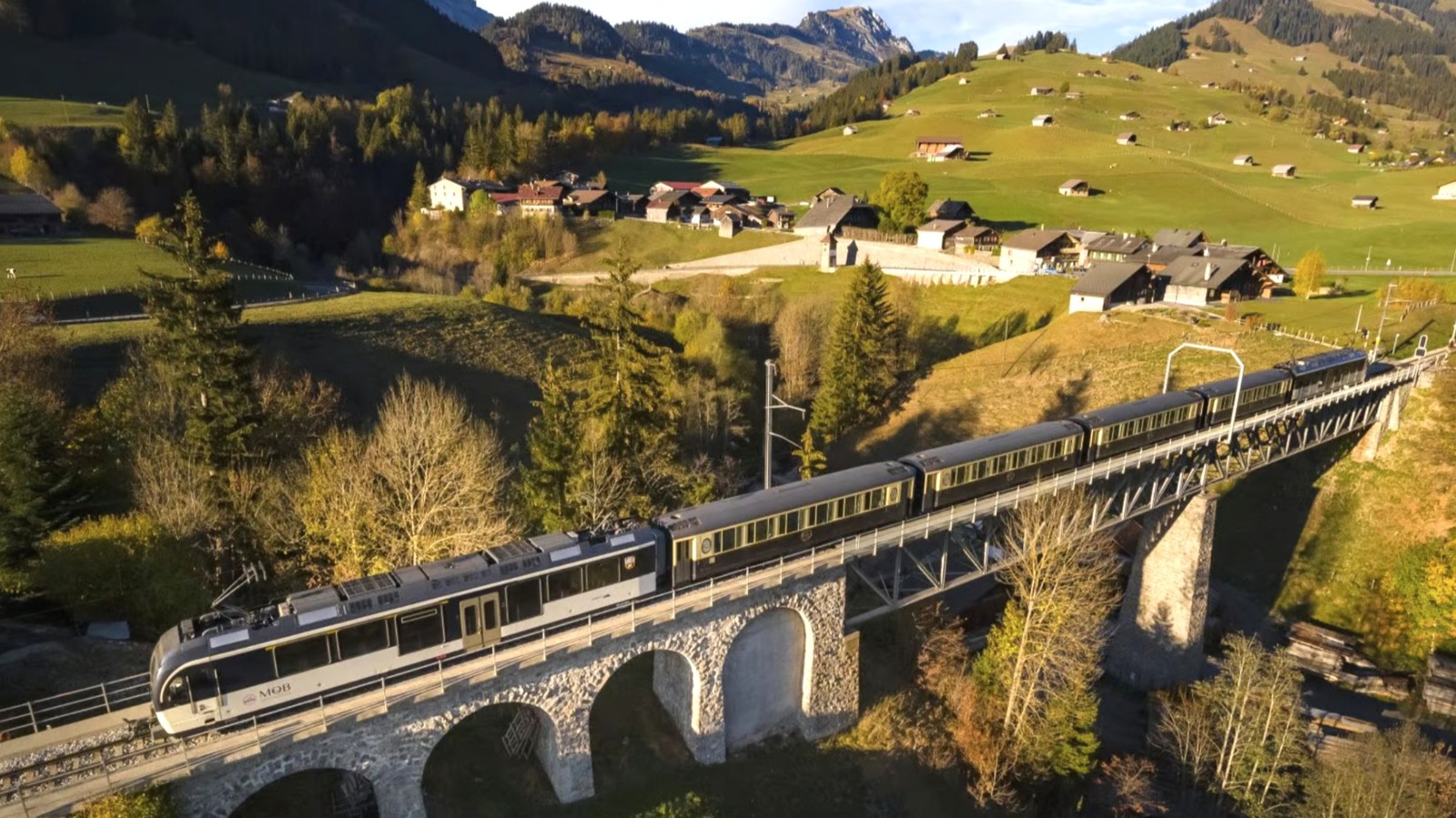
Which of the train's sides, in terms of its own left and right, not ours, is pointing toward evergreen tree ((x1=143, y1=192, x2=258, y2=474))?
right

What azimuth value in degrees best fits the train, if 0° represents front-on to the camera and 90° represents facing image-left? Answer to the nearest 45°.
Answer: approximately 45°

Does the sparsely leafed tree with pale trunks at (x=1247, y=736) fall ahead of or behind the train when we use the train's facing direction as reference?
behind

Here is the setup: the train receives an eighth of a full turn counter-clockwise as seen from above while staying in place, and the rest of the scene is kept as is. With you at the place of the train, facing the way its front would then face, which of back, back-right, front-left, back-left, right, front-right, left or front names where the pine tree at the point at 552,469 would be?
back
